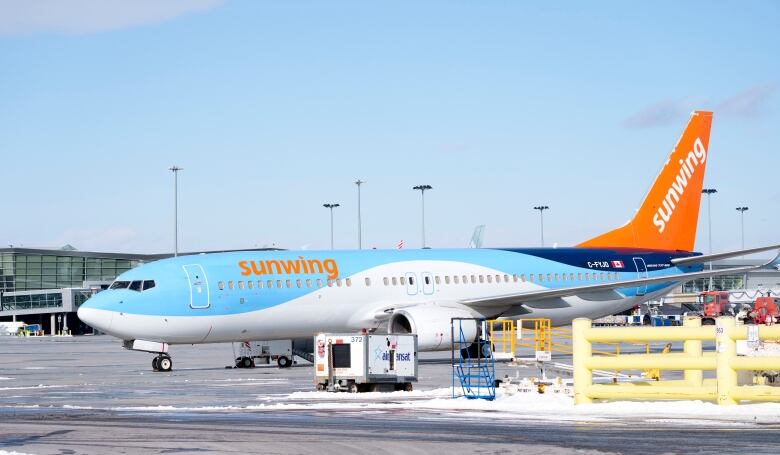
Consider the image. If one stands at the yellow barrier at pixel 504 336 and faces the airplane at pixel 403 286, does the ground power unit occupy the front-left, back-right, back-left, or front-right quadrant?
back-left

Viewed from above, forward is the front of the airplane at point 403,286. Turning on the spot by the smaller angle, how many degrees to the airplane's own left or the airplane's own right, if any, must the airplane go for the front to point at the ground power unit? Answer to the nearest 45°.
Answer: approximately 45° to the airplane's own left

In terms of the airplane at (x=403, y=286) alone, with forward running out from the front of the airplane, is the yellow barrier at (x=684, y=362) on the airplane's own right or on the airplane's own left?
on the airplane's own left

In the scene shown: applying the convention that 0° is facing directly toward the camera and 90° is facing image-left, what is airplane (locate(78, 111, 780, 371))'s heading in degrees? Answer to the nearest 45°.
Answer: approximately 45°
